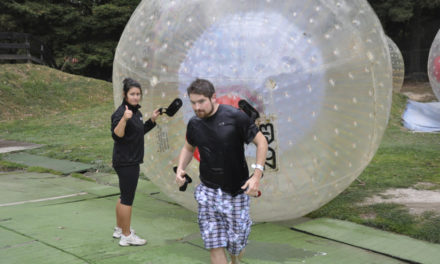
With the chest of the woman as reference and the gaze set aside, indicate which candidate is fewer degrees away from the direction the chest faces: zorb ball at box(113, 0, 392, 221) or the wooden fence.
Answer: the zorb ball

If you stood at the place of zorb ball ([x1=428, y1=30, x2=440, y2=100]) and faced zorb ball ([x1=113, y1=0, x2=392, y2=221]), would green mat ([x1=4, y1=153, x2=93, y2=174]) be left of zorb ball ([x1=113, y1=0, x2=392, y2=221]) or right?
right

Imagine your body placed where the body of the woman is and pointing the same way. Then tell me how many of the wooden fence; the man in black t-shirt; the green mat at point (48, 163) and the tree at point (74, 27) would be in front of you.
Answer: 1

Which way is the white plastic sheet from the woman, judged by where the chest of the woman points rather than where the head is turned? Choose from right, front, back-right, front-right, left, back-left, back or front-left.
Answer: left

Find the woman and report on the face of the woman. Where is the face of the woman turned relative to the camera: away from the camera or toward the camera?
toward the camera

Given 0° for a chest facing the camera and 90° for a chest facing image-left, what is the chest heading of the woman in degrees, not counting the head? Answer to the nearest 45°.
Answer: approximately 315°

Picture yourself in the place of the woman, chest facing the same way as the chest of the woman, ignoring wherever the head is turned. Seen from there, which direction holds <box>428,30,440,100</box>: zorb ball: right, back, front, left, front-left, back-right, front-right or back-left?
left

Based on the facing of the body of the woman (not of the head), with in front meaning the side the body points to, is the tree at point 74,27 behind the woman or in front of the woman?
behind

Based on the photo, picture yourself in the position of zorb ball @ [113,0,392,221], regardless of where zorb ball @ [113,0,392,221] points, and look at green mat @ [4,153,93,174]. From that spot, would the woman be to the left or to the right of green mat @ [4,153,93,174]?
left
